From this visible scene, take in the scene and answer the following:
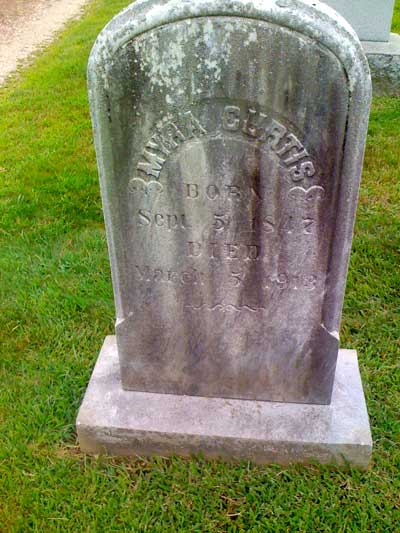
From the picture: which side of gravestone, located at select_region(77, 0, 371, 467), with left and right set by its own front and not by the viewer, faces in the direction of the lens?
front
